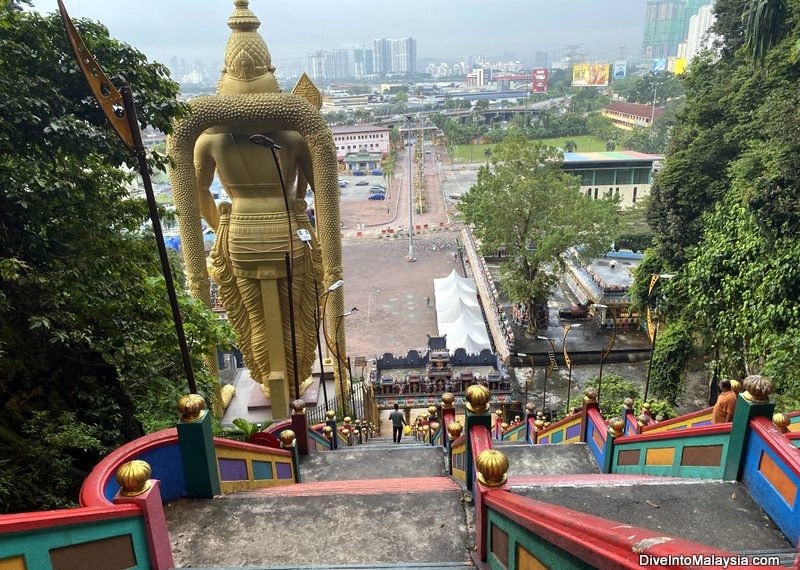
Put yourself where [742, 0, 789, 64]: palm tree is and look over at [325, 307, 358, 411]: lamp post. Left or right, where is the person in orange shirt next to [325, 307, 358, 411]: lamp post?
left

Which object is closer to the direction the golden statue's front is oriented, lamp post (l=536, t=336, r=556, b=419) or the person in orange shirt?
the lamp post

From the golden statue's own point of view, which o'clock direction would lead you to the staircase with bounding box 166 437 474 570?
The staircase is roughly at 6 o'clock from the golden statue.

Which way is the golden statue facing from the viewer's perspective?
away from the camera

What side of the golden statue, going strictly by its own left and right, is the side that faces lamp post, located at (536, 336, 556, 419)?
right

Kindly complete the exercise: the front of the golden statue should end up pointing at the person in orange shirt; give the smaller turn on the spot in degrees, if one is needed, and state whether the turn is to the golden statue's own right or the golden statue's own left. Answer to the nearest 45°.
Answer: approximately 135° to the golden statue's own right

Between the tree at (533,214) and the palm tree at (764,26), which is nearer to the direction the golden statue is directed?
the tree

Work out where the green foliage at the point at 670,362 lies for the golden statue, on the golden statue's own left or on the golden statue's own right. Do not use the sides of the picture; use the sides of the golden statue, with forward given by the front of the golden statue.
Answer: on the golden statue's own right
